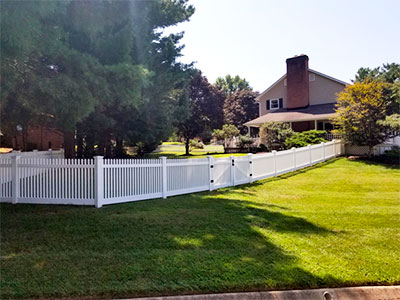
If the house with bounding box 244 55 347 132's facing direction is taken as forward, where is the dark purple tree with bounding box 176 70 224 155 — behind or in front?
in front

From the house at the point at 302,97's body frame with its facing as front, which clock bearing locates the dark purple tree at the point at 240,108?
The dark purple tree is roughly at 2 o'clock from the house.

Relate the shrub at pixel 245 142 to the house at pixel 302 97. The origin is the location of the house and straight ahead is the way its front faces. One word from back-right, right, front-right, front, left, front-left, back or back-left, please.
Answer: front-left

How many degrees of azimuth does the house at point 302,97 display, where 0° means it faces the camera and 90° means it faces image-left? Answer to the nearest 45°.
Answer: approximately 90°

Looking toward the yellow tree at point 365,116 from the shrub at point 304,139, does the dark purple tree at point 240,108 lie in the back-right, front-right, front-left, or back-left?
back-left
